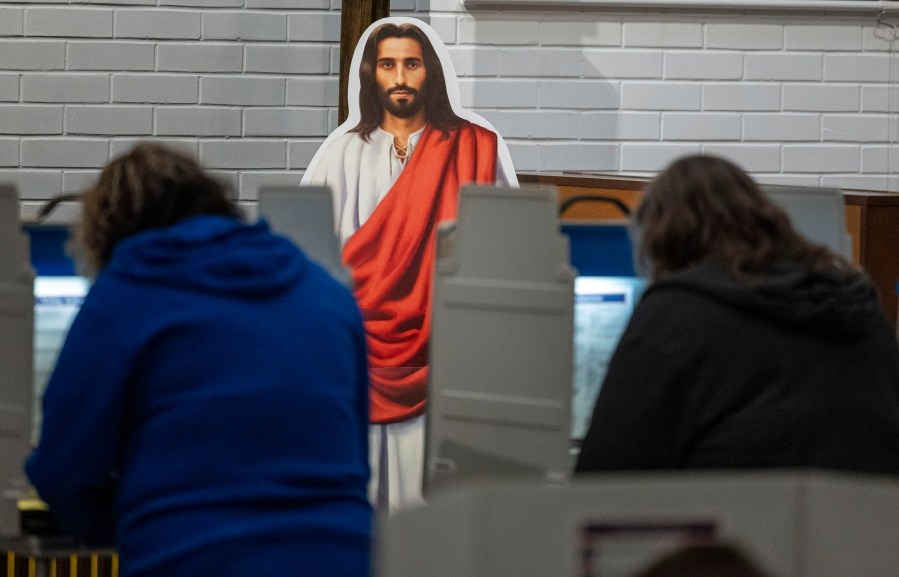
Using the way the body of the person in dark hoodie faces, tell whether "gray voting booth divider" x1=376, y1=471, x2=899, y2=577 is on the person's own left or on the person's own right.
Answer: on the person's own left

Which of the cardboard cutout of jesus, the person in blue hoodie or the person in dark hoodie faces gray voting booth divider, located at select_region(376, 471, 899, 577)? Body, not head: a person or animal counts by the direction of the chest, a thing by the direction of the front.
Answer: the cardboard cutout of jesus

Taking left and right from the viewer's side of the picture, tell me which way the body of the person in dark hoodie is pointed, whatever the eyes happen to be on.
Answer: facing away from the viewer and to the left of the viewer

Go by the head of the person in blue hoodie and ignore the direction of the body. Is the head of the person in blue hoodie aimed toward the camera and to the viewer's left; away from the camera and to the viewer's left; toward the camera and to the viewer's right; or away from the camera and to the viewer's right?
away from the camera and to the viewer's left

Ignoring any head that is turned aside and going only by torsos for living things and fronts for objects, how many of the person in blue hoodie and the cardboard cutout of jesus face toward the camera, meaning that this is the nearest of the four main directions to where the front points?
1

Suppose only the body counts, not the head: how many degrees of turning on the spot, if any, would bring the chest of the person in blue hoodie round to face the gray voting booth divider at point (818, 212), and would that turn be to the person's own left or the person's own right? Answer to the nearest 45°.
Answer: approximately 90° to the person's own right

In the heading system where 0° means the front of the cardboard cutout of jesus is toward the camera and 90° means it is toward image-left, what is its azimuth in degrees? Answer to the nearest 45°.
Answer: approximately 0°

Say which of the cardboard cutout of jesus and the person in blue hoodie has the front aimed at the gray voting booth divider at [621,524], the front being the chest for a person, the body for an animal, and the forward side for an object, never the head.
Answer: the cardboard cutout of jesus

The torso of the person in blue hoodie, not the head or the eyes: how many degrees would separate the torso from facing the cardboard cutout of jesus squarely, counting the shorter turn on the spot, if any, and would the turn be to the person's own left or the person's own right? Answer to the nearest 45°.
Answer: approximately 45° to the person's own right

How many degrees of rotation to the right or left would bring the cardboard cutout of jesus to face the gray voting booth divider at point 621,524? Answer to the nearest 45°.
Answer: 0° — it already faces it

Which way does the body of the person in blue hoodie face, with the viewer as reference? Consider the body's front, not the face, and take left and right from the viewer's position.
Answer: facing away from the viewer and to the left of the viewer
